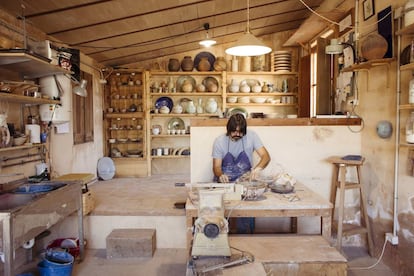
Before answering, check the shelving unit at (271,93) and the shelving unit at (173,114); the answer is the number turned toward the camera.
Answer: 2

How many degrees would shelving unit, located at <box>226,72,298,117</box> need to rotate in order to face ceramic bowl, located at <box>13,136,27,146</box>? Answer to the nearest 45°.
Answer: approximately 45° to its right

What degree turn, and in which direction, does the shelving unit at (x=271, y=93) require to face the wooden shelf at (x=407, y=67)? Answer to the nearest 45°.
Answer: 0° — it already faces it

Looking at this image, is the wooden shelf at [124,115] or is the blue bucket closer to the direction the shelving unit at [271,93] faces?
the blue bucket

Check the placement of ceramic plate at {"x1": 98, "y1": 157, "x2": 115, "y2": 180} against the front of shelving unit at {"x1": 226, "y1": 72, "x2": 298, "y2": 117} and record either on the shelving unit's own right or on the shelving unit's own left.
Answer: on the shelving unit's own right

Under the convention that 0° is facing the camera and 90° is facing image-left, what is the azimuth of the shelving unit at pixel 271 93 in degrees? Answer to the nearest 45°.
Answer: approximately 0°
